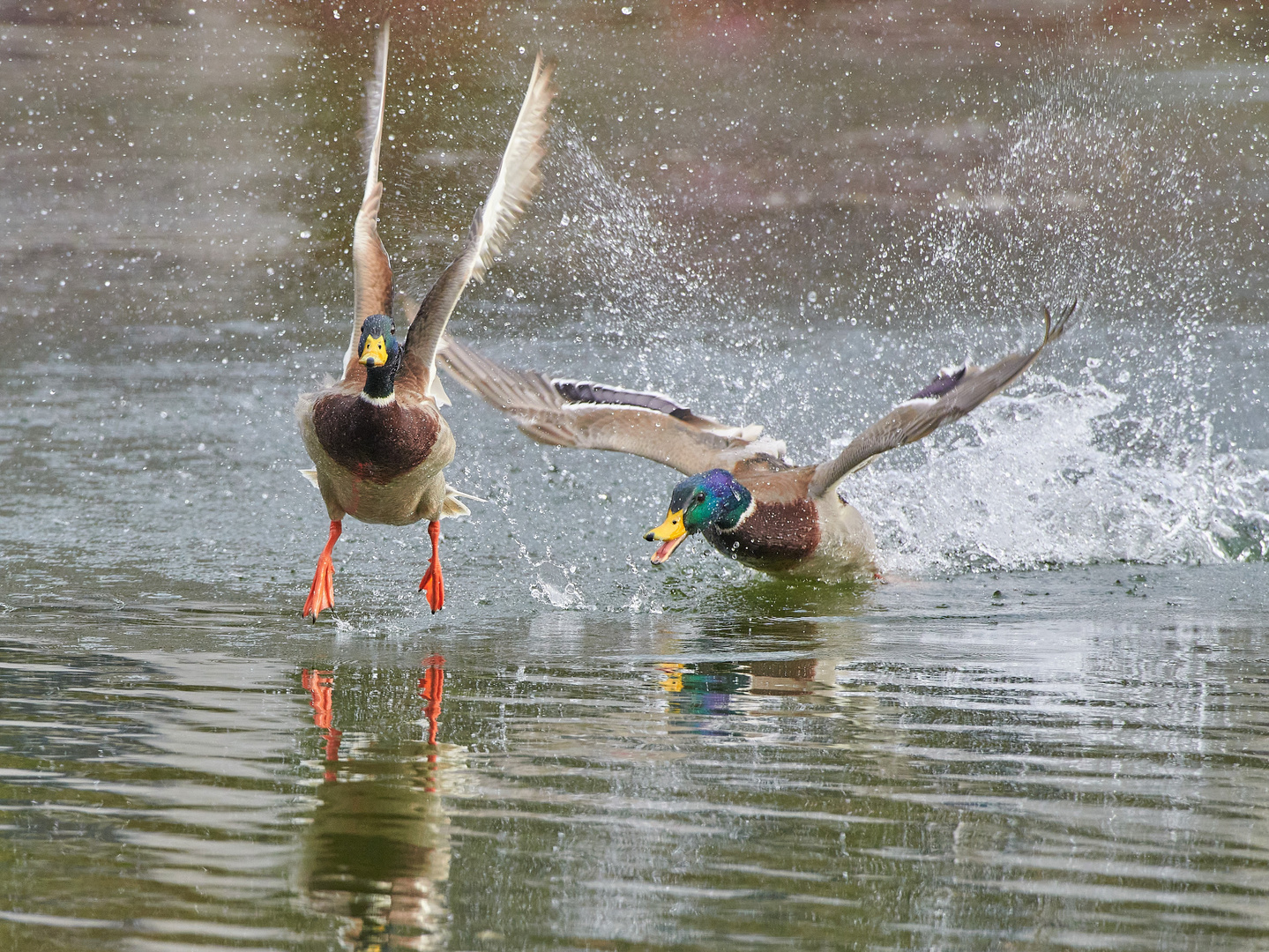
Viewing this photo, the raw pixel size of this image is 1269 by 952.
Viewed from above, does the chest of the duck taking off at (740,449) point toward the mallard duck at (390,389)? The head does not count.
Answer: yes

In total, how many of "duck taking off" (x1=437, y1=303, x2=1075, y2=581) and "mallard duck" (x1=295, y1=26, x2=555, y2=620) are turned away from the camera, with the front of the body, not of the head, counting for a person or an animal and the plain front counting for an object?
0

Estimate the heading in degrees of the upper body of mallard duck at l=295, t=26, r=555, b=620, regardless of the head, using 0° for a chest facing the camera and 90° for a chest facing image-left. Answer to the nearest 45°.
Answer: approximately 0°

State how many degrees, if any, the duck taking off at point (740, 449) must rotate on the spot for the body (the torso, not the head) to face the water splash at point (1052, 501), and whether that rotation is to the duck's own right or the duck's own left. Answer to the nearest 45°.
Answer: approximately 180°

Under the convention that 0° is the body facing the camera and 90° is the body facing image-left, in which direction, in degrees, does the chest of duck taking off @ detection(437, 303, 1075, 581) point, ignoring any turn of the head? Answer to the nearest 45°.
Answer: approximately 45°
